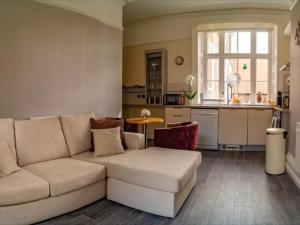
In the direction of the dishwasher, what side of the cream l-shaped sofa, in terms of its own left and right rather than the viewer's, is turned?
left

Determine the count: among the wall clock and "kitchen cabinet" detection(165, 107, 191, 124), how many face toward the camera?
2

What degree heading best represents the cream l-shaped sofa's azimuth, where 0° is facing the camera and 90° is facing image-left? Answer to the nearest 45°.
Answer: approximately 315°

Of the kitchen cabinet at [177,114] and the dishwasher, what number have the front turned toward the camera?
2

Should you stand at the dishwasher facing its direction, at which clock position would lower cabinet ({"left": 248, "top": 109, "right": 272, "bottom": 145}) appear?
The lower cabinet is roughly at 9 o'clock from the dishwasher.

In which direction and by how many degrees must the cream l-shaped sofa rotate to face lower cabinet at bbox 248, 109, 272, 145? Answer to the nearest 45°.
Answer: approximately 90° to its left

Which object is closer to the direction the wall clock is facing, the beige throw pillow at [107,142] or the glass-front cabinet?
the beige throw pillow
